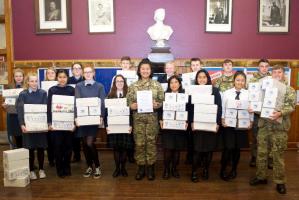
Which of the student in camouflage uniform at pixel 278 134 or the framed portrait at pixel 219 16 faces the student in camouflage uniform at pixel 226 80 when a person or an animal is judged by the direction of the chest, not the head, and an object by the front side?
the framed portrait

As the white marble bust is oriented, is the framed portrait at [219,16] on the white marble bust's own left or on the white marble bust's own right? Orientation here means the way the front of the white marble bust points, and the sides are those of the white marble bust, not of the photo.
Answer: on the white marble bust's own left

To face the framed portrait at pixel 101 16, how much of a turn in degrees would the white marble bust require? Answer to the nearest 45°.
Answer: approximately 135° to its right
